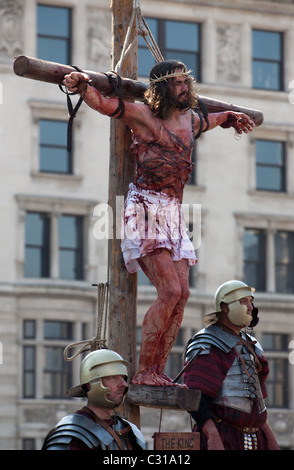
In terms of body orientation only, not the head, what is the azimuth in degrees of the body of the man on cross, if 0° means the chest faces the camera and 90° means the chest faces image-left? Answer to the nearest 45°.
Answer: approximately 315°

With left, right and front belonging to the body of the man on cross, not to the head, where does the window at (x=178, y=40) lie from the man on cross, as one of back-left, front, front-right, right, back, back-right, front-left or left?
back-left

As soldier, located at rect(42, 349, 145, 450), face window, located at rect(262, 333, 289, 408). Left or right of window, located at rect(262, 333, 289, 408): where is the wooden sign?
right

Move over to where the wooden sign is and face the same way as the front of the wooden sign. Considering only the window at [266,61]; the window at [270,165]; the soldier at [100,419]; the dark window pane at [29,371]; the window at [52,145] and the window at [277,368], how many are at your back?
5

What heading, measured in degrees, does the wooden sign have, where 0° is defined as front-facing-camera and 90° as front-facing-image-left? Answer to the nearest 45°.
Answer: approximately 0°
